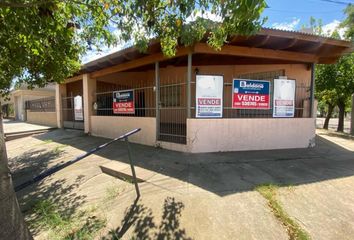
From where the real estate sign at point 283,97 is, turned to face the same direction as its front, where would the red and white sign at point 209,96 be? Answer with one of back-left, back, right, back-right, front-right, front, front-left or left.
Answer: front-right

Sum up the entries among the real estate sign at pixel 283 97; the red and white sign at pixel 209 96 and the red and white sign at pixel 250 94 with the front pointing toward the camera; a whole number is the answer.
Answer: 3

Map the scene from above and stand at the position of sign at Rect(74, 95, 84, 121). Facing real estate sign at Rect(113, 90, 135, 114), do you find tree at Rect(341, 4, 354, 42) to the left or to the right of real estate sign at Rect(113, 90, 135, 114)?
left

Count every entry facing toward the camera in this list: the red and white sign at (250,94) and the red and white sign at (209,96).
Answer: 2

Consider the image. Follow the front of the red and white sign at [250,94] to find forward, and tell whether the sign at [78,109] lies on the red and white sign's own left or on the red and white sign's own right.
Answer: on the red and white sign's own right

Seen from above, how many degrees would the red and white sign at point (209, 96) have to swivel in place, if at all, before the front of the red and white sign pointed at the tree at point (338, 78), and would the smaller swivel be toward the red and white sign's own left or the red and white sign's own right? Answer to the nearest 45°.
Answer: approximately 135° to the red and white sign's own left

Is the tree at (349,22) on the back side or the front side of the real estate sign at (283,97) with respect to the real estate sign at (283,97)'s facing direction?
on the back side

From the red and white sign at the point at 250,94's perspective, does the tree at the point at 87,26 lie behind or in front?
in front

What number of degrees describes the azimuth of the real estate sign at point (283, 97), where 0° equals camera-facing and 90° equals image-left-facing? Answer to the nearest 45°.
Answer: approximately 0°
